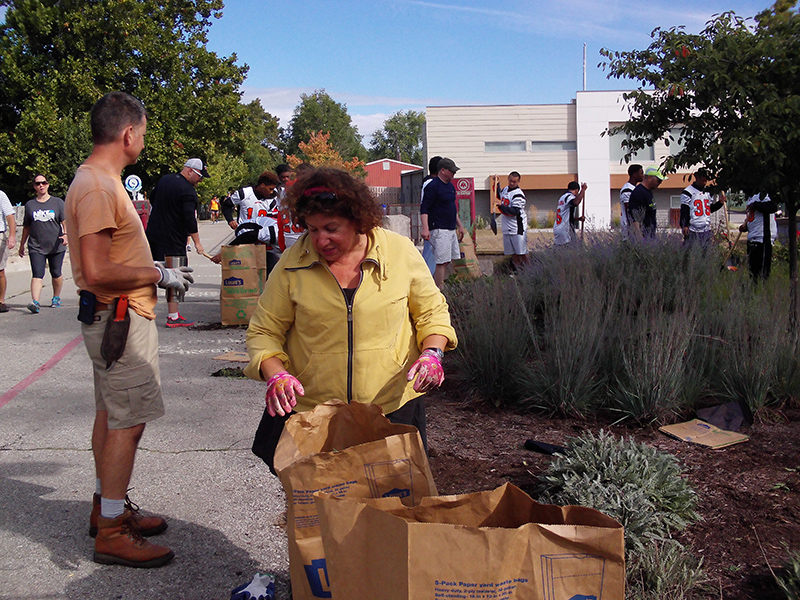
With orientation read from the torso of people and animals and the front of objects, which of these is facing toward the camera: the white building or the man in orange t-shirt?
the white building

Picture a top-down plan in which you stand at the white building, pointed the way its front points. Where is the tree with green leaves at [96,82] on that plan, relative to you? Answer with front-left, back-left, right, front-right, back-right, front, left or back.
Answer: front-right

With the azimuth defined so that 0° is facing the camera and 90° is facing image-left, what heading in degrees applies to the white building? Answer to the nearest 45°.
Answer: approximately 0°

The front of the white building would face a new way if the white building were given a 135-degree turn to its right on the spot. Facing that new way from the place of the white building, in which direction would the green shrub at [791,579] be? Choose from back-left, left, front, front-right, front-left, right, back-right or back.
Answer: back-left

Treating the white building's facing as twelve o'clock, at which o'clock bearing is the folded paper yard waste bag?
The folded paper yard waste bag is roughly at 12 o'clock from the white building.

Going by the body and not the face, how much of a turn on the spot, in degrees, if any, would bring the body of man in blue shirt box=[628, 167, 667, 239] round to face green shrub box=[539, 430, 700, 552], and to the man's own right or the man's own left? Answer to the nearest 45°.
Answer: approximately 45° to the man's own right

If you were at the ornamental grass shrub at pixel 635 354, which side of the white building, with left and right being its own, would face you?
front

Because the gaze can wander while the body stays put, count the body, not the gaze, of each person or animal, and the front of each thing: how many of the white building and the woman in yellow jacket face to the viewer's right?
0

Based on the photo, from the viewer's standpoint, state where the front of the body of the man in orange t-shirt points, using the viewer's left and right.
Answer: facing to the right of the viewer

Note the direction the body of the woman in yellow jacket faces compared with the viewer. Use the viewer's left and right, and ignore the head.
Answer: facing the viewer

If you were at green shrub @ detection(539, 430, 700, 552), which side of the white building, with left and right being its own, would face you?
front

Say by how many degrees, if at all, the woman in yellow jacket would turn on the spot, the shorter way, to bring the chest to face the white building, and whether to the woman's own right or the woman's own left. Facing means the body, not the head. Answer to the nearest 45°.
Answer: approximately 180°

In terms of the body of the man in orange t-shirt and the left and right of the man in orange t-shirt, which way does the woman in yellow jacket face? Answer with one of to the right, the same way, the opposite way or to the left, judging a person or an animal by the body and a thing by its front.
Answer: to the right
